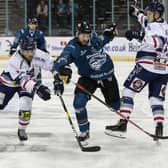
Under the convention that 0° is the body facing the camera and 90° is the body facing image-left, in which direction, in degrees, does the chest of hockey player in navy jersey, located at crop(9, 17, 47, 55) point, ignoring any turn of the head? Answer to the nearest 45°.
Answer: approximately 0°

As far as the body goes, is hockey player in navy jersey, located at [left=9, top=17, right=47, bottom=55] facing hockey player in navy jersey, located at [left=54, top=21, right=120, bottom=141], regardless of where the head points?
yes

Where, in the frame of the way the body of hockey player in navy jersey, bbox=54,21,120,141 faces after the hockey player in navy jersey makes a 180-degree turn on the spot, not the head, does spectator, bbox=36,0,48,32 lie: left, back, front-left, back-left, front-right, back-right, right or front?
front

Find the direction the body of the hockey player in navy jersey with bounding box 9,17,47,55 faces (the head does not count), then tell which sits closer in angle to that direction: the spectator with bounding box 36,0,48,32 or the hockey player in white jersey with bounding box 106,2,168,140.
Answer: the hockey player in white jersey

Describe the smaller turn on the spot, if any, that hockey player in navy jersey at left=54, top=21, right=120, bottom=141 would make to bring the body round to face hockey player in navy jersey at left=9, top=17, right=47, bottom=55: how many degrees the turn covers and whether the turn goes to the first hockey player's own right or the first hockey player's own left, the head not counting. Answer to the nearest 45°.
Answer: approximately 180°

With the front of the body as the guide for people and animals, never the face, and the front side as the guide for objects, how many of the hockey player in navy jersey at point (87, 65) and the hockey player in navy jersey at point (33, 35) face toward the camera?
2

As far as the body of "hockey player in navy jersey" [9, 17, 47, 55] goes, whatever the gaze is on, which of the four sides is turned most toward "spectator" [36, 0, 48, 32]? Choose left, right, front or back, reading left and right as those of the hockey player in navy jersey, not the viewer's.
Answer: back
